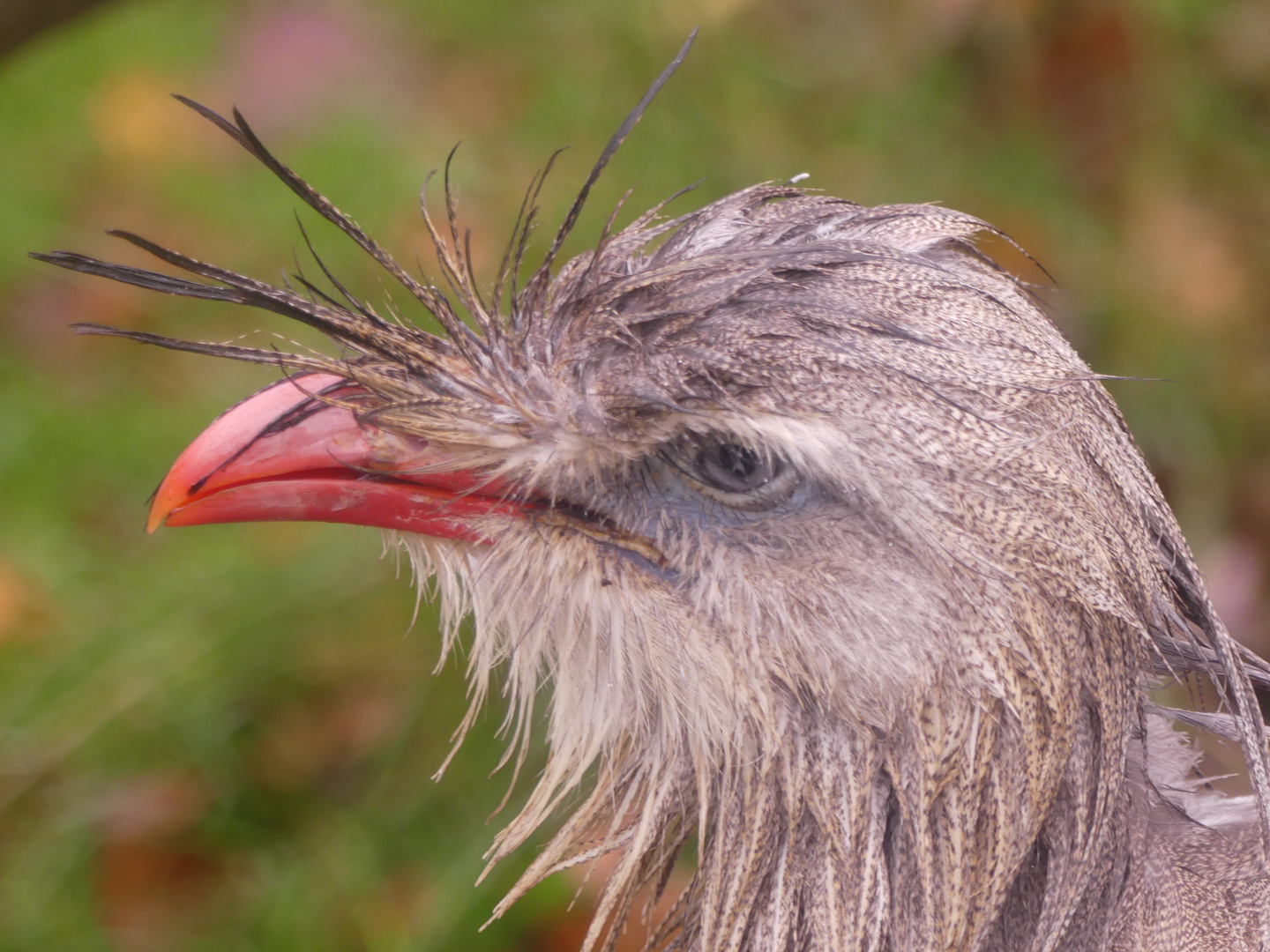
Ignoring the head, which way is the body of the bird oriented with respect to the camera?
to the viewer's left
